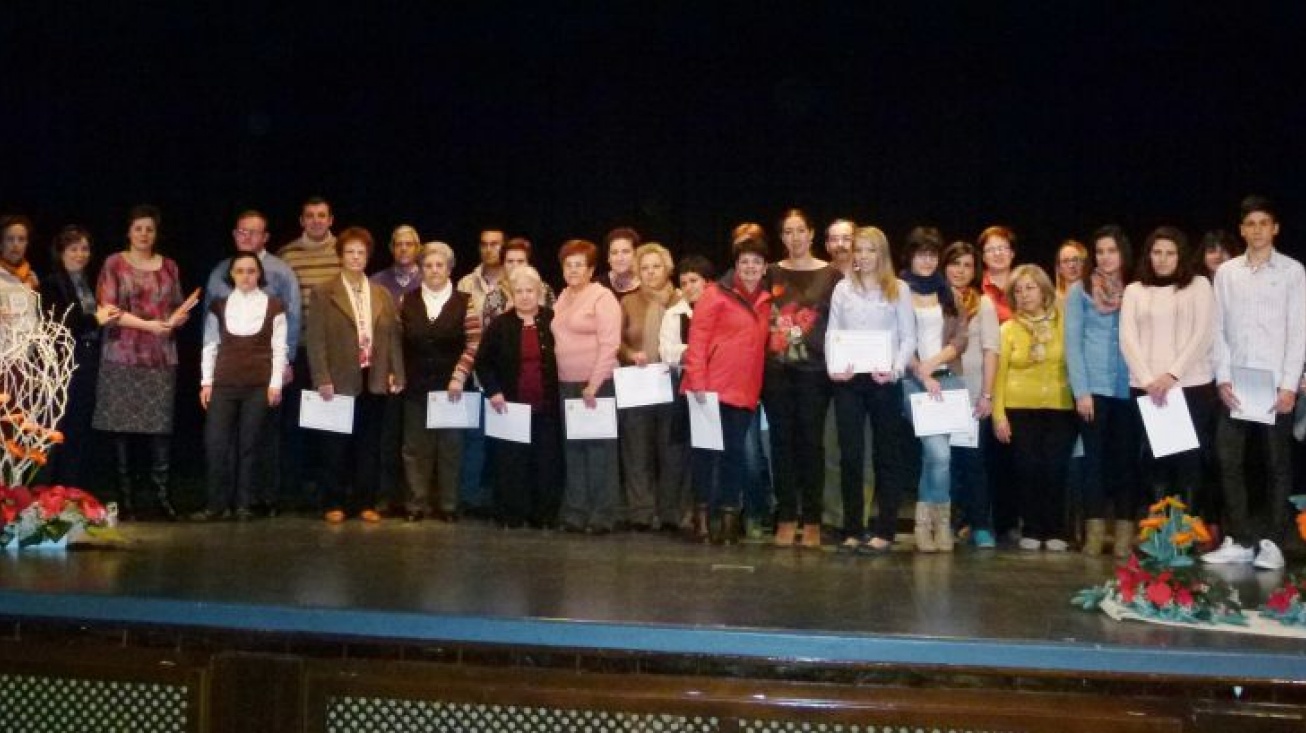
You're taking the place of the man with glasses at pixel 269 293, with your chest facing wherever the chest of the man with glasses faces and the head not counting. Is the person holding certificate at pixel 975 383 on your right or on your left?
on your left

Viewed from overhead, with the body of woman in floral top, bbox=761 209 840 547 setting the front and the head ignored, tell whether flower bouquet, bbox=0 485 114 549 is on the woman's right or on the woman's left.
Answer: on the woman's right

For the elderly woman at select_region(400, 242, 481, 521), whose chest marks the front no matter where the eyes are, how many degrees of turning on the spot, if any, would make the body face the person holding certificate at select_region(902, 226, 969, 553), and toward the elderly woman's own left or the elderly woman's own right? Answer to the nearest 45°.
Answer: approximately 45° to the elderly woman's own left

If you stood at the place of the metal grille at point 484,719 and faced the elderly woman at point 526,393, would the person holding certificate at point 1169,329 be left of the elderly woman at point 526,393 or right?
right

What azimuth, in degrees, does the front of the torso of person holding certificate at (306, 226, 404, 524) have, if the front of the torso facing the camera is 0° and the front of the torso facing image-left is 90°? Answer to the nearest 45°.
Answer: approximately 0°

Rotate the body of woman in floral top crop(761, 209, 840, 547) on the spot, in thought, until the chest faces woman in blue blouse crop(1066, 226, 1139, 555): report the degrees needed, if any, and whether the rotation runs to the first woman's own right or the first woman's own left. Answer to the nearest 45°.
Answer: approximately 90° to the first woman's own left
